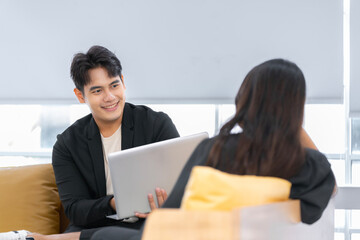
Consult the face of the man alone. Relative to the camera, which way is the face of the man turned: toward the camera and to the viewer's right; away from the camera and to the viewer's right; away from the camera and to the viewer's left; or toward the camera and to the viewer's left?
toward the camera and to the viewer's right

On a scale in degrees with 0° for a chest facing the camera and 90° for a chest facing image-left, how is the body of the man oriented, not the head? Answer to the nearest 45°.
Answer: approximately 315°

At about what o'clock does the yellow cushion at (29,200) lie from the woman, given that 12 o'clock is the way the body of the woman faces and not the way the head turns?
The yellow cushion is roughly at 12 o'clock from the woman.

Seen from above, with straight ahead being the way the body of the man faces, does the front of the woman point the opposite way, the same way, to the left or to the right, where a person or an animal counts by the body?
the opposite way

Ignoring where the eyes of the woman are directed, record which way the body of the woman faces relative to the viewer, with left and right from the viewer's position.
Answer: facing away from the viewer and to the left of the viewer

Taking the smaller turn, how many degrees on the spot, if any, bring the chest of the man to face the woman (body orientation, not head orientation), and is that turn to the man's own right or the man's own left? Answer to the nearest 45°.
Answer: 0° — they already face them

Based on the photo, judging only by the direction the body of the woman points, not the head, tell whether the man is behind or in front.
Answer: in front
